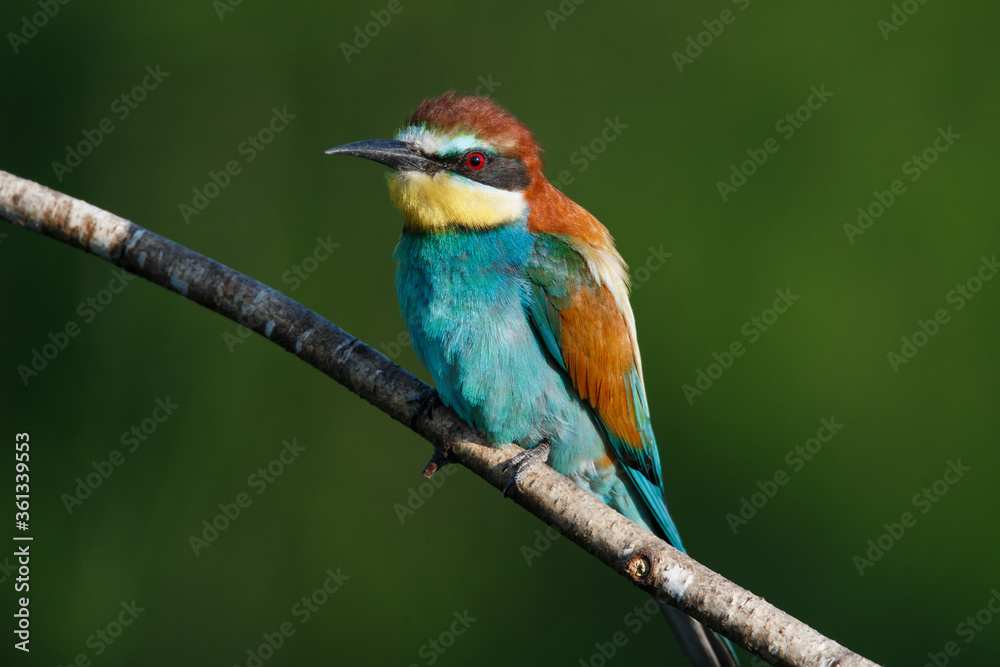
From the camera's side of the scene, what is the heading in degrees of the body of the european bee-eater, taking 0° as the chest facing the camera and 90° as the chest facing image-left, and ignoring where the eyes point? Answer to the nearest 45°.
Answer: approximately 45°
